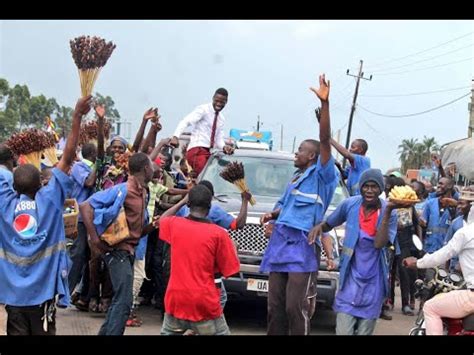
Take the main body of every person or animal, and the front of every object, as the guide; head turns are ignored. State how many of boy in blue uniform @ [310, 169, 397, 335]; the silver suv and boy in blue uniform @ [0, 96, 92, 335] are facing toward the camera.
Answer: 2

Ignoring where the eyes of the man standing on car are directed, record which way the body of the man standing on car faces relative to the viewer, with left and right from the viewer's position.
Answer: facing the viewer and to the right of the viewer

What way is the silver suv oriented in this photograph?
toward the camera

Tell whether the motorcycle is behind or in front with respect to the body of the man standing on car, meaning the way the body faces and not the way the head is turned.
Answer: in front

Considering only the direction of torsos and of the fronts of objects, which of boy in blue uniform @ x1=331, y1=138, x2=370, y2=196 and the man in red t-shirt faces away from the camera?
the man in red t-shirt

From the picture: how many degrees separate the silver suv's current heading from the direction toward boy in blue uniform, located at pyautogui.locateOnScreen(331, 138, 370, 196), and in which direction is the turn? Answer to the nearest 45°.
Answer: approximately 90° to its left

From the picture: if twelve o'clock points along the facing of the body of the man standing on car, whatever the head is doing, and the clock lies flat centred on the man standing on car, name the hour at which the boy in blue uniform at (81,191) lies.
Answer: The boy in blue uniform is roughly at 3 o'clock from the man standing on car.

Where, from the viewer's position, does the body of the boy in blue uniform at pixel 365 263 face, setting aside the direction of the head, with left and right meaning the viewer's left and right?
facing the viewer

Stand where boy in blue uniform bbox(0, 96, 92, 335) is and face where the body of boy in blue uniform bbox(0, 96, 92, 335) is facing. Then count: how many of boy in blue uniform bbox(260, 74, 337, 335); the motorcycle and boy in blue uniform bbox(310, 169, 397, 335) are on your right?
3

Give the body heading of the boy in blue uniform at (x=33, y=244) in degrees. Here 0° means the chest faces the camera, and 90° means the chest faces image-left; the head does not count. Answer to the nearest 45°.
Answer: approximately 180°

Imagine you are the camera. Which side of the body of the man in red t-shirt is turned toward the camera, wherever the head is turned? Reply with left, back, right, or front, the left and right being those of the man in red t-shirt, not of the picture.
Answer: back

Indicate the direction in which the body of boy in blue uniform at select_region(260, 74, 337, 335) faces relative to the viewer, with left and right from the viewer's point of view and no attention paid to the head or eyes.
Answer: facing the viewer and to the left of the viewer

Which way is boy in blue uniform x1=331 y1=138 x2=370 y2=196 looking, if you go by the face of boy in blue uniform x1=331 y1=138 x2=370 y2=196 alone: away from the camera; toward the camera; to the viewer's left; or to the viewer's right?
to the viewer's left

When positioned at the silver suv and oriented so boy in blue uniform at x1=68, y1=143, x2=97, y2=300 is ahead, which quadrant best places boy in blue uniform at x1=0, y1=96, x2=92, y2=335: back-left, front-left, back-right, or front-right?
front-left

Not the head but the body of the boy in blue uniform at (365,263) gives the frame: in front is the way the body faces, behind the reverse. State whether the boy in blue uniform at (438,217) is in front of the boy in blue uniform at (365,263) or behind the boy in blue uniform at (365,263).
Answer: behind
